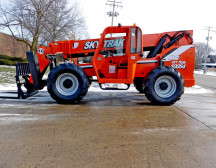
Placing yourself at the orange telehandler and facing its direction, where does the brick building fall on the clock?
The brick building is roughly at 2 o'clock from the orange telehandler.

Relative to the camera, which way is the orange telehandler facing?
to the viewer's left
